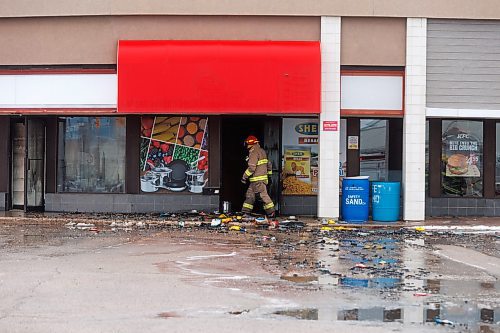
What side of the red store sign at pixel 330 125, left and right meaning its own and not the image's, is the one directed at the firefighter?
right

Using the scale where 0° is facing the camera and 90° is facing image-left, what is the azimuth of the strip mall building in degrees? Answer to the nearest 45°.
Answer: approximately 0°
